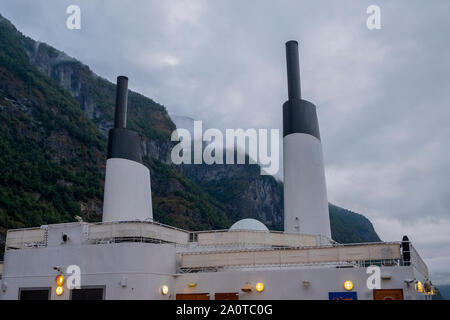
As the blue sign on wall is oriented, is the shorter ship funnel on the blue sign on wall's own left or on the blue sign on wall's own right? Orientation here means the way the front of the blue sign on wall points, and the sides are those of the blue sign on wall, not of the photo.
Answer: on the blue sign on wall's own right

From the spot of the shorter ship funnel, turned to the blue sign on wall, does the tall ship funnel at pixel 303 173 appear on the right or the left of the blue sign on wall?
left

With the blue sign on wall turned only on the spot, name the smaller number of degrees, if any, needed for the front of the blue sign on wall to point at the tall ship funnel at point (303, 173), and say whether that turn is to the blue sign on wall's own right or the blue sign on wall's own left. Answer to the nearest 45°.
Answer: approximately 180°

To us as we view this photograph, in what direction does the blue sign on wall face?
facing the viewer
